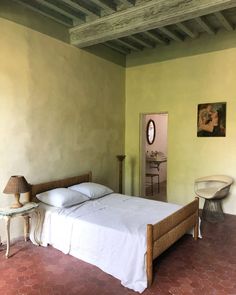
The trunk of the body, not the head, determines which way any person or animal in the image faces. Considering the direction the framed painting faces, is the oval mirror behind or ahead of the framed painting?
behind

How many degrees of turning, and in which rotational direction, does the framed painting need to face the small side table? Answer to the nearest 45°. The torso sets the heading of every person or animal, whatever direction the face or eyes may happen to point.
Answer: approximately 45° to its right

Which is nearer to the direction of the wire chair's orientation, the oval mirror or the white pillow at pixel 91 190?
the white pillow

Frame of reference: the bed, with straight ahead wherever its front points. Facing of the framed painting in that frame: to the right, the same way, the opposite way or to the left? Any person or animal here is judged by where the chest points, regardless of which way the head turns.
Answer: to the right

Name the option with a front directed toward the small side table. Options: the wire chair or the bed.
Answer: the wire chair

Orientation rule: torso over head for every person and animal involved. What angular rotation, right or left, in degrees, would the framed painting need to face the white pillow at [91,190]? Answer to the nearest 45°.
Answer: approximately 45° to its right

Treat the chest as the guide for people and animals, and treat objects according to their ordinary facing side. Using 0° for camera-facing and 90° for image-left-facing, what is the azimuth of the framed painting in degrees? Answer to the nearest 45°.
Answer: approximately 0°

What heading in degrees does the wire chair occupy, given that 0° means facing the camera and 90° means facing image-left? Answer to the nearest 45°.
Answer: approximately 45°

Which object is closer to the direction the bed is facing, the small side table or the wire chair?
the wire chair

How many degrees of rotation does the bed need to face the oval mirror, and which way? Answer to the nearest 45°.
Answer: approximately 135° to its left
